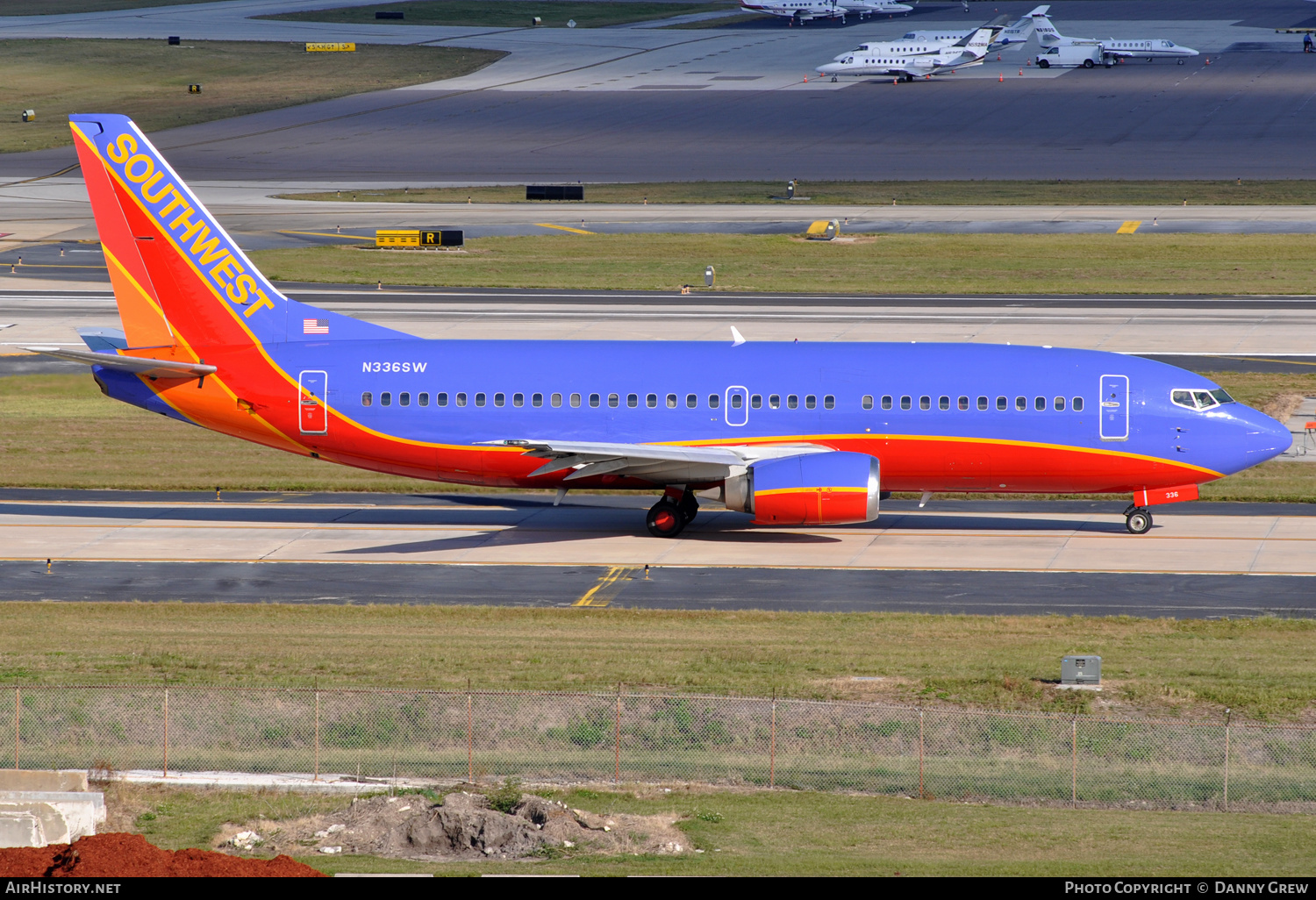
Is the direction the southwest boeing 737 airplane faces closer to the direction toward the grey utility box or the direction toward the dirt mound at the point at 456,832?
the grey utility box

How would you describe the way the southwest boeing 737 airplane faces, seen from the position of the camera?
facing to the right of the viewer

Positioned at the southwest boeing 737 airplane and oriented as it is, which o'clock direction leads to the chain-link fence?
The chain-link fence is roughly at 3 o'clock from the southwest boeing 737 airplane.

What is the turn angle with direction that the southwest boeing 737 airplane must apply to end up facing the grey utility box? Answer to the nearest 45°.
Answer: approximately 45° to its right

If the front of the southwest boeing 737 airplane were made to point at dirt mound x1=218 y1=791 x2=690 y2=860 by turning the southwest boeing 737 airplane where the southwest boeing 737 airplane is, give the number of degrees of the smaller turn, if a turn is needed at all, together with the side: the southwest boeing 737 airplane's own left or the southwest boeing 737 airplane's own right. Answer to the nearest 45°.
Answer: approximately 90° to the southwest boeing 737 airplane's own right
